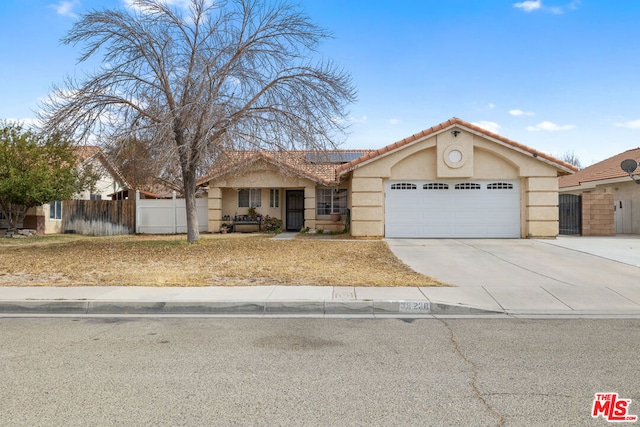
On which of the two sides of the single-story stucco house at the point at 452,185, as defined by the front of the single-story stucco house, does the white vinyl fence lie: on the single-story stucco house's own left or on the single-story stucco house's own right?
on the single-story stucco house's own right

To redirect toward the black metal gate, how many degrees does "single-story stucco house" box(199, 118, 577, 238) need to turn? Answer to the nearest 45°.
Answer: approximately 135° to its left

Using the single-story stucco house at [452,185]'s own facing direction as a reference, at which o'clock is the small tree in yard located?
The small tree in yard is roughly at 3 o'clock from the single-story stucco house.

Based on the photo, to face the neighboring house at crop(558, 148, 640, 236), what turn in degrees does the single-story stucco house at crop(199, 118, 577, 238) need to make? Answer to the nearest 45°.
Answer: approximately 135° to its left

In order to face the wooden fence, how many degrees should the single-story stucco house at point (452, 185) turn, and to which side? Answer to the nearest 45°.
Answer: approximately 90° to its right

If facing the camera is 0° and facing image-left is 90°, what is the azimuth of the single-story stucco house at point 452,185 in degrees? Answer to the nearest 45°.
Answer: approximately 0°
